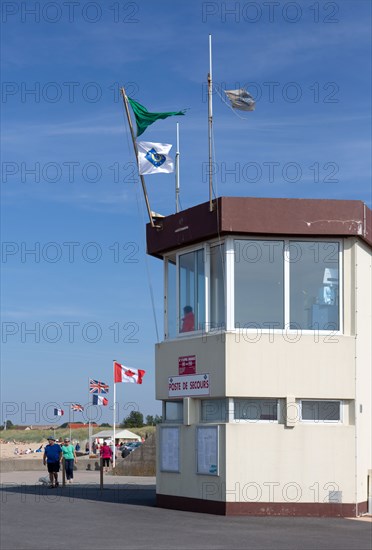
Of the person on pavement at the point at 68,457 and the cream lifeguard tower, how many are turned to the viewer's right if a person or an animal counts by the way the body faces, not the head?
0

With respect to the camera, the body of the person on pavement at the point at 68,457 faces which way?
toward the camera

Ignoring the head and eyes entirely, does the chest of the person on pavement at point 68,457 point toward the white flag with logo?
yes

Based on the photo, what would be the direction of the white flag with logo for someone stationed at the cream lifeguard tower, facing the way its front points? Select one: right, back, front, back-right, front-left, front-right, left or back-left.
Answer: right

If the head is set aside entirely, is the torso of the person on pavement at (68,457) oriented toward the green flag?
yes

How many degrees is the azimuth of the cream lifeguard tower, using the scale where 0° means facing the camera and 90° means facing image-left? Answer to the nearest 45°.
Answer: approximately 45°

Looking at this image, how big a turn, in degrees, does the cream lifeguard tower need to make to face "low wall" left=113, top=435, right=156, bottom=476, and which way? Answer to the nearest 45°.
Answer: approximately 135° to its right
